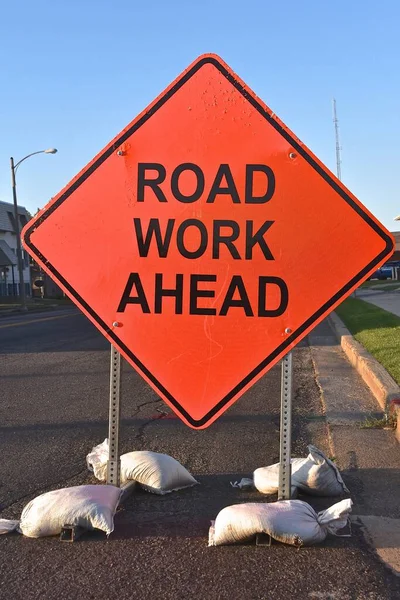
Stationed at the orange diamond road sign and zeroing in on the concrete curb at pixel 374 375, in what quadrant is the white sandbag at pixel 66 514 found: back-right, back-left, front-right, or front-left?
back-left

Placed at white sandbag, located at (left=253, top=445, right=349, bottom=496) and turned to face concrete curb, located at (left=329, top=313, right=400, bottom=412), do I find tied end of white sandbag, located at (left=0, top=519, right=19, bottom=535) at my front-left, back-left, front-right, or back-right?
back-left

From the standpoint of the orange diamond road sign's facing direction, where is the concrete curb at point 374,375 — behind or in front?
behind

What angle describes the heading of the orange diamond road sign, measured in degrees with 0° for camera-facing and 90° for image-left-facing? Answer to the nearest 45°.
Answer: approximately 0°
